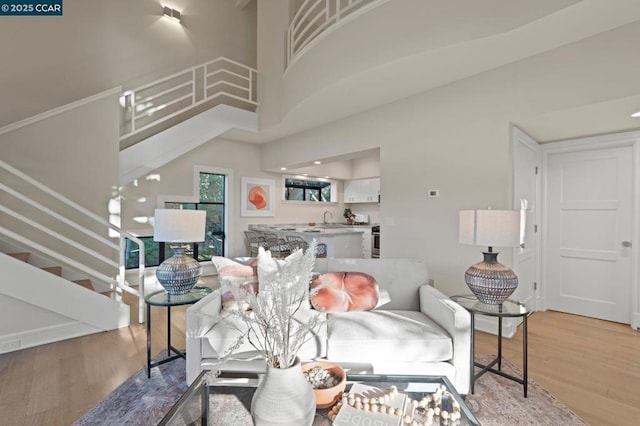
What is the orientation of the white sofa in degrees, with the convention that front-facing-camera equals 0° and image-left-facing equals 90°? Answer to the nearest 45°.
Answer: approximately 0°

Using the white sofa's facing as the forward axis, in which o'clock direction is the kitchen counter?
The kitchen counter is roughly at 6 o'clock from the white sofa.

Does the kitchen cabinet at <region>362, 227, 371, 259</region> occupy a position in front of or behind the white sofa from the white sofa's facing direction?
behind

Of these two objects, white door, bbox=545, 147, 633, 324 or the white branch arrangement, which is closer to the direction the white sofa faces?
the white branch arrangement

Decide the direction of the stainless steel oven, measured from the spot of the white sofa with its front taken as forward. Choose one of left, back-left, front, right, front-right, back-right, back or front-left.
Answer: back

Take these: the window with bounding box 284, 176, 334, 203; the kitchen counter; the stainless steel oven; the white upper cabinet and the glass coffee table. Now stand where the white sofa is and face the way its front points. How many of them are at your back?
4

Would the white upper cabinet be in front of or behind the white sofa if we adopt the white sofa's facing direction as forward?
behind

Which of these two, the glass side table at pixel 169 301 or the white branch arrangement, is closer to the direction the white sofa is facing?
the white branch arrangement

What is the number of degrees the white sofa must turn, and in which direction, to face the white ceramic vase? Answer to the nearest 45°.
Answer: approximately 45° to its right

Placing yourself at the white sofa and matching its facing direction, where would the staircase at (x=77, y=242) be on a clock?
The staircase is roughly at 4 o'clock from the white sofa.

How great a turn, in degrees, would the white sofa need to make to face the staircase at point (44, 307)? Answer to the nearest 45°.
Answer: approximately 90° to its right

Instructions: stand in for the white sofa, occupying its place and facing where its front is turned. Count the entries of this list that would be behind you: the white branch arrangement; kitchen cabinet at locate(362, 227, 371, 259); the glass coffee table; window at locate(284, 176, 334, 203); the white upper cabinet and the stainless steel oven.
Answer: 4
